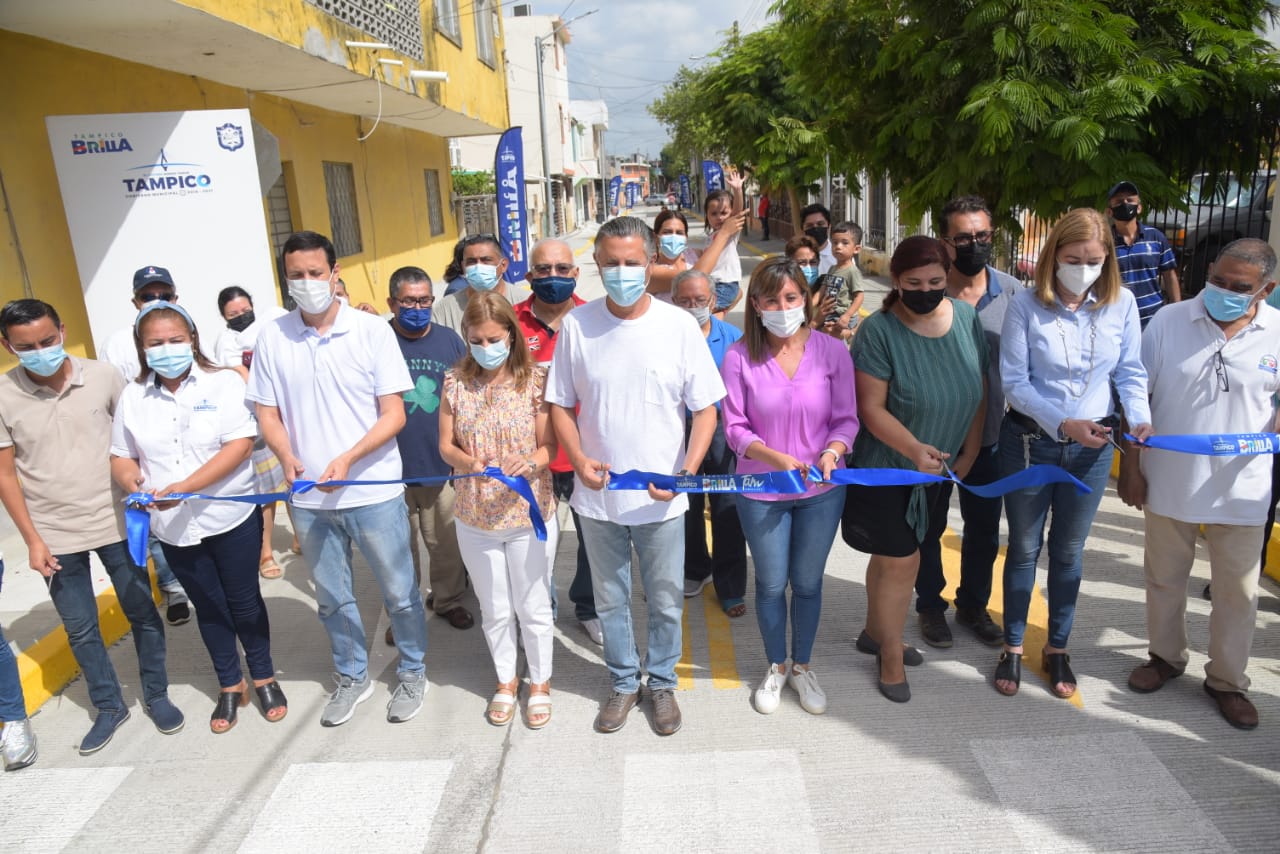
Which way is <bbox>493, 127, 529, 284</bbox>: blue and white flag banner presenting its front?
toward the camera

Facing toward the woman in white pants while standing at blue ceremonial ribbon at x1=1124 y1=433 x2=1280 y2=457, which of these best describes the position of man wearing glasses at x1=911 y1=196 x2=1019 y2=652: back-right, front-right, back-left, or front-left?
front-right

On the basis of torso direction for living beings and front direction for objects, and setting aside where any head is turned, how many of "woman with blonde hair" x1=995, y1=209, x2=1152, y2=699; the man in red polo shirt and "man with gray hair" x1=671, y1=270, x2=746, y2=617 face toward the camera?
3

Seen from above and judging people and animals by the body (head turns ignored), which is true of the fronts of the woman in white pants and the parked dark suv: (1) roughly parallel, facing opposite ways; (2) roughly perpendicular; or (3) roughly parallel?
roughly perpendicular

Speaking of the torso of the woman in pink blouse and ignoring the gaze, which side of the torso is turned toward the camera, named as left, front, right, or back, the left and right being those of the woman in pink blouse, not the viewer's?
front

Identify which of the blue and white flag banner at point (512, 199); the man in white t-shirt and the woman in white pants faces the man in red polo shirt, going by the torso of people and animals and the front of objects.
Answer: the blue and white flag banner

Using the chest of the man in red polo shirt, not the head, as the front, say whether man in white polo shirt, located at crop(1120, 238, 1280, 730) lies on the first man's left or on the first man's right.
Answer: on the first man's left

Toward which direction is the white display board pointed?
toward the camera

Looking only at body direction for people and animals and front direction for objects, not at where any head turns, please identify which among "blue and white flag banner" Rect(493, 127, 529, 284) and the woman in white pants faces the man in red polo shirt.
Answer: the blue and white flag banner

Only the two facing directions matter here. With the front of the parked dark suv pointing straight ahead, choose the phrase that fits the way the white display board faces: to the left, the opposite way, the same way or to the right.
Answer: to the left

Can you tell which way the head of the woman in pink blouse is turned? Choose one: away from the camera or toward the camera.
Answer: toward the camera

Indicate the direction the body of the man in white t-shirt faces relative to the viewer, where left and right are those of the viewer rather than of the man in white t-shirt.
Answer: facing the viewer

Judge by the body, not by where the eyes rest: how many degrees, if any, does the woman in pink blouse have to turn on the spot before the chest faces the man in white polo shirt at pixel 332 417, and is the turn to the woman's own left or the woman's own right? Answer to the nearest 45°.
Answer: approximately 90° to the woman's own right

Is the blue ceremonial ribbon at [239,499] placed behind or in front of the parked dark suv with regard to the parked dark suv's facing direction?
in front

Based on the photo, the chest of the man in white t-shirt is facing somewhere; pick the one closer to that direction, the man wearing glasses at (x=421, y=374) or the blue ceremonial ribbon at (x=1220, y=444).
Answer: the blue ceremonial ribbon

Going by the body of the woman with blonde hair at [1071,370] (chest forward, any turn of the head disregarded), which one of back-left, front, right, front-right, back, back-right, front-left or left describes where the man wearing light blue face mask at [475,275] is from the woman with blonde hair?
right
